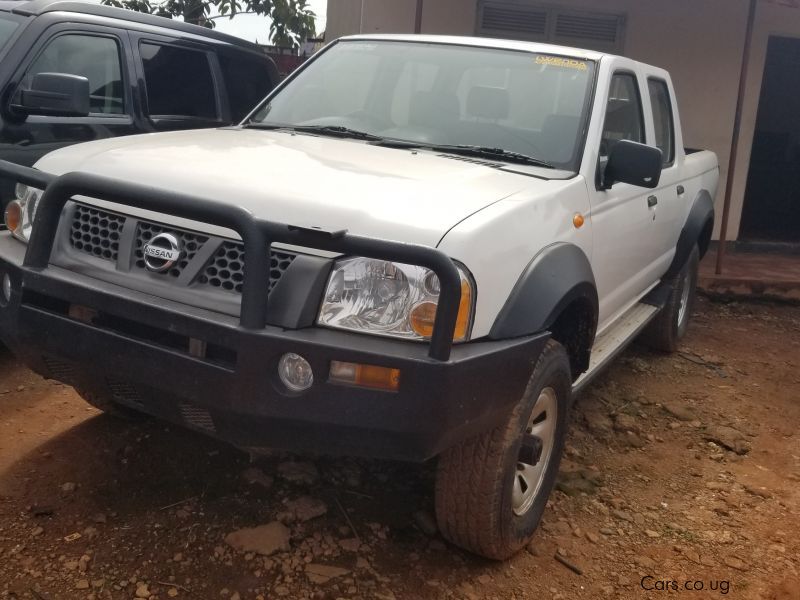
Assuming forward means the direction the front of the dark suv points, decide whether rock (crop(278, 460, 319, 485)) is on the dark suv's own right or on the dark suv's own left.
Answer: on the dark suv's own left

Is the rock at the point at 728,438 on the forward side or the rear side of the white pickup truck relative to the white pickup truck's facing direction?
on the rear side

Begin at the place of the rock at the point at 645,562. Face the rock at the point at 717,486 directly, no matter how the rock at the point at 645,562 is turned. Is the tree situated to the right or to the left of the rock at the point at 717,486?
left

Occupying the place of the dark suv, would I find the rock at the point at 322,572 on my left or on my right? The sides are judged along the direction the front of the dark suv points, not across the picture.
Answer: on my left

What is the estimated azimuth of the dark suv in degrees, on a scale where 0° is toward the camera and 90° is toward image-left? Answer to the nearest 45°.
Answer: approximately 45°

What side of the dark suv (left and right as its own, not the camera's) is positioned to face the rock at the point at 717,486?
left

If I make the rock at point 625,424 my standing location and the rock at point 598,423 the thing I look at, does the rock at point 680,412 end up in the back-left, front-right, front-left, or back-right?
back-right

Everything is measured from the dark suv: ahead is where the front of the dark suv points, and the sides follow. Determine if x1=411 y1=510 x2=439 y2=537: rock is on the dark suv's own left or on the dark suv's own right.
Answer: on the dark suv's own left

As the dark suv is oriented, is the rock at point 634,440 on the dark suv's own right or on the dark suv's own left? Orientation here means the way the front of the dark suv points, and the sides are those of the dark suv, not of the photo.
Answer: on the dark suv's own left

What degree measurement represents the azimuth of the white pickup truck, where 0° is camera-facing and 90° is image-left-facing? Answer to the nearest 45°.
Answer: approximately 45°
